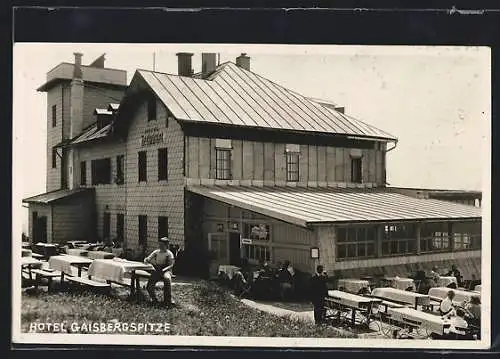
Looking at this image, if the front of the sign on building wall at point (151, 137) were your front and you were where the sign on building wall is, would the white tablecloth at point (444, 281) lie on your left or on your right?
on your left

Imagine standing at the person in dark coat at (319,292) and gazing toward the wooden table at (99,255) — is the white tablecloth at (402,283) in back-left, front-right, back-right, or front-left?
back-right

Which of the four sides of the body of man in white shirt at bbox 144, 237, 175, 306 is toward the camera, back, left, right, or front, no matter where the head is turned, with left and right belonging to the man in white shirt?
front

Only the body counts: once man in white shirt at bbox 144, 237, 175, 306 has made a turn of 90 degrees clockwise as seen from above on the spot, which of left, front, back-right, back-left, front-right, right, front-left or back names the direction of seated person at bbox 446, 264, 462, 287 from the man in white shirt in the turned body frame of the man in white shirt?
back
